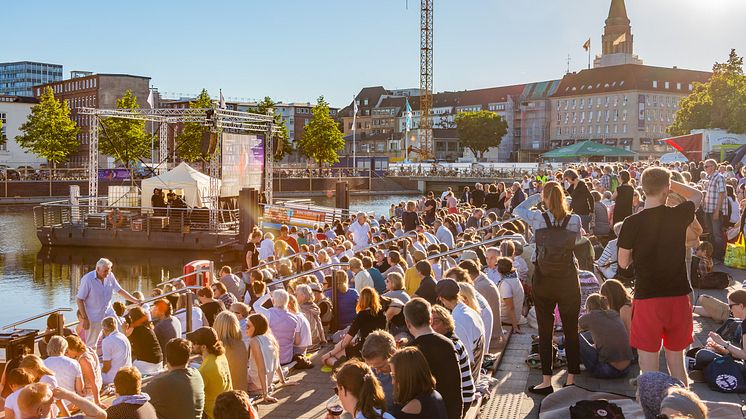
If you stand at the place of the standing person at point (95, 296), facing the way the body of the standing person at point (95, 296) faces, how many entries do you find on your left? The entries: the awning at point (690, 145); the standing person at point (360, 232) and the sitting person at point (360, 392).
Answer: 2

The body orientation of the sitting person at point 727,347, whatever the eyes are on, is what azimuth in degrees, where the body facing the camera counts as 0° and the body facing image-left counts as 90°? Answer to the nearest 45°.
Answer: approximately 90°

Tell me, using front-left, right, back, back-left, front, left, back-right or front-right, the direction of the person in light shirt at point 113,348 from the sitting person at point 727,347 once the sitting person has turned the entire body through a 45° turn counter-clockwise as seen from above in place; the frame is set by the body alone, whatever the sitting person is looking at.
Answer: front-right

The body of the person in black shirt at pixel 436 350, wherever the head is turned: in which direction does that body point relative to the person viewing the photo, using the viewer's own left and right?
facing away from the viewer and to the left of the viewer

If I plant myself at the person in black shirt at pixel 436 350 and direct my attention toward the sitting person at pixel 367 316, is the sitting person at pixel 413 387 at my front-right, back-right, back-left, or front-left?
back-left

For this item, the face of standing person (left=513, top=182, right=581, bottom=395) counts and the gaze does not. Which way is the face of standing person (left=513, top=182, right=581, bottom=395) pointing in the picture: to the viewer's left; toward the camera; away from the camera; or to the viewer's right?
away from the camera

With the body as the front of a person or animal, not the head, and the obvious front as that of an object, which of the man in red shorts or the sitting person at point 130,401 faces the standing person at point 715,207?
the man in red shorts

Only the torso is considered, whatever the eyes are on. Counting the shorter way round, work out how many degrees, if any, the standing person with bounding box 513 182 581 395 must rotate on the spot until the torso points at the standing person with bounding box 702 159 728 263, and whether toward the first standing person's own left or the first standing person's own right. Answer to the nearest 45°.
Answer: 0° — they already face them

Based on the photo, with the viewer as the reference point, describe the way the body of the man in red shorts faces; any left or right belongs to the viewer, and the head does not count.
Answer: facing away from the viewer

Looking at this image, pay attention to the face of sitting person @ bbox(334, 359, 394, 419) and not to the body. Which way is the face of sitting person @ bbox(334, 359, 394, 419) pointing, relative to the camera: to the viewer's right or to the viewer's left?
to the viewer's left

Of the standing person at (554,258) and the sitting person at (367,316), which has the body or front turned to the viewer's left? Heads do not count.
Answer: the sitting person

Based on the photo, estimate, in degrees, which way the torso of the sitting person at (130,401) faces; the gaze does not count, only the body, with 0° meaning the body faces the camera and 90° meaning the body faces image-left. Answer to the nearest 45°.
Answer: approximately 135°

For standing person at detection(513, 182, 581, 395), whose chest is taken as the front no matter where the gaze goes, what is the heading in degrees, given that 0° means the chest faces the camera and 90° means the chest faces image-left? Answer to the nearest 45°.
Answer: approximately 180°

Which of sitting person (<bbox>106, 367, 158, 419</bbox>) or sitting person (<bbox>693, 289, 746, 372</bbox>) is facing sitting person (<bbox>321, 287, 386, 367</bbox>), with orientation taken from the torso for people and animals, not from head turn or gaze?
sitting person (<bbox>693, 289, 746, 372</bbox>)

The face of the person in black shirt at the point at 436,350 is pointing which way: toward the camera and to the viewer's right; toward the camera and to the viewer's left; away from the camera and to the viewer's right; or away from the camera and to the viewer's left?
away from the camera and to the viewer's left

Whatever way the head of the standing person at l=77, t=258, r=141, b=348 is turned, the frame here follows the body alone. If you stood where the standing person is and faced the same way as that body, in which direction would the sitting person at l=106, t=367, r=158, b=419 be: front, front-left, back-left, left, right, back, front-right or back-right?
front-right

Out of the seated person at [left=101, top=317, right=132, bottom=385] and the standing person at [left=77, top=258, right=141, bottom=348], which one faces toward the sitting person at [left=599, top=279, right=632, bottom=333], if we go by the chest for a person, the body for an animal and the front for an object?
the standing person at [left=77, top=258, right=141, bottom=348]

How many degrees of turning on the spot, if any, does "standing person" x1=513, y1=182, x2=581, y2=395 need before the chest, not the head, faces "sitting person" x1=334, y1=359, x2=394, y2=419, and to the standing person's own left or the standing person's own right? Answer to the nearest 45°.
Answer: approximately 135° to the standing person's own left
